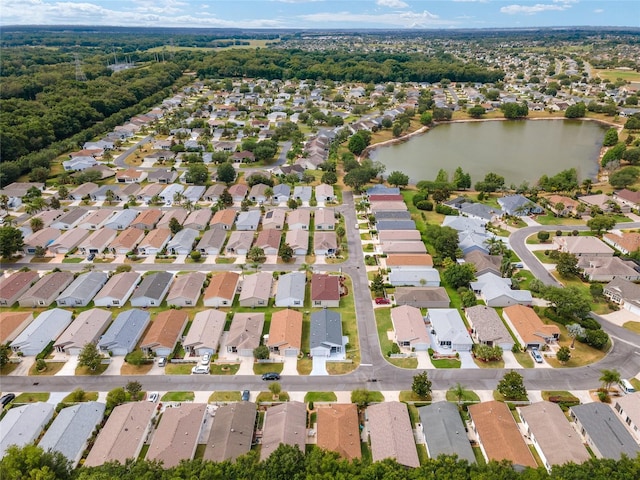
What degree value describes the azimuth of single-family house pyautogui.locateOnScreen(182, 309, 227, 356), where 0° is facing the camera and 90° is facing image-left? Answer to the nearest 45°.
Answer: approximately 0°

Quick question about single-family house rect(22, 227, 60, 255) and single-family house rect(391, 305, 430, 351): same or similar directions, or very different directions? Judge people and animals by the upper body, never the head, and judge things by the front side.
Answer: same or similar directions

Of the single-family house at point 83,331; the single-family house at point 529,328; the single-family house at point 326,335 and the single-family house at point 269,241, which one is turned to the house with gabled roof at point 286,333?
the single-family house at point 269,241

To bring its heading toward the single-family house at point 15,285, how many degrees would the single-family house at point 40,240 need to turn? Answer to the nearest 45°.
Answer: approximately 45° to its left

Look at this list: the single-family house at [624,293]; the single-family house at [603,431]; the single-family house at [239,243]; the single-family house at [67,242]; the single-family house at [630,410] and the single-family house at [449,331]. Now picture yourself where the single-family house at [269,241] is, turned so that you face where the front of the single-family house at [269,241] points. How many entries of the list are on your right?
2

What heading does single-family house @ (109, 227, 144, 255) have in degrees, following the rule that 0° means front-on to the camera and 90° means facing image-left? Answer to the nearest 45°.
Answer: approximately 45°

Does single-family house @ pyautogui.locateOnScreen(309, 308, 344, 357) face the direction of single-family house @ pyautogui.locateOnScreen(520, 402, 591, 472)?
no

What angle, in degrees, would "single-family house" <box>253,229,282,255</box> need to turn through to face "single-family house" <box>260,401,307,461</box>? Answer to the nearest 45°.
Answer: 0° — it already faces it

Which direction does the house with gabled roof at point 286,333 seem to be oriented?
toward the camera

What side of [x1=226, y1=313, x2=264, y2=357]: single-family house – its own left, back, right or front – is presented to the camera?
front

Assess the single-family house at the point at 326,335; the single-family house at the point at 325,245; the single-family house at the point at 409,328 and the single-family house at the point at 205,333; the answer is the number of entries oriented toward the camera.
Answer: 4

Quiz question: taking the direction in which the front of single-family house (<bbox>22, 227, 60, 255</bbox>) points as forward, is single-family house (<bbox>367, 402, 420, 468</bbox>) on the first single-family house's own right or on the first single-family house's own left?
on the first single-family house's own left

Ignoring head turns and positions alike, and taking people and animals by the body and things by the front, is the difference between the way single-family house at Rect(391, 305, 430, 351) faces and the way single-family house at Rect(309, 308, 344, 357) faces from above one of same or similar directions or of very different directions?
same or similar directions

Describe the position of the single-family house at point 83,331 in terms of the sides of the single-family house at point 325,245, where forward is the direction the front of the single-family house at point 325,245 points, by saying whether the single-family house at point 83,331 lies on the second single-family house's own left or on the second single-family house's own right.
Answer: on the second single-family house's own right

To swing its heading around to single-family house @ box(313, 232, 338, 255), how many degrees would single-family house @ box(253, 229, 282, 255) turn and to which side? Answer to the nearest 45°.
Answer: approximately 90° to its left

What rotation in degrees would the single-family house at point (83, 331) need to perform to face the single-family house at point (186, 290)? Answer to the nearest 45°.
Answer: approximately 135° to its left

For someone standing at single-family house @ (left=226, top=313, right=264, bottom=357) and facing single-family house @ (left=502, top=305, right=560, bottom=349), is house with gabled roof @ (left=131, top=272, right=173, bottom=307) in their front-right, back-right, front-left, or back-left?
back-left

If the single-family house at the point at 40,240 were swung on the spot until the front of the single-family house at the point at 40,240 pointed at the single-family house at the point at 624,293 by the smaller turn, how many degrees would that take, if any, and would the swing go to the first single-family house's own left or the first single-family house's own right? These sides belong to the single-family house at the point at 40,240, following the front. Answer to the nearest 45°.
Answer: approximately 90° to the first single-family house's own left

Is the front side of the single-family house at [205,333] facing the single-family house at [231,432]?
yes

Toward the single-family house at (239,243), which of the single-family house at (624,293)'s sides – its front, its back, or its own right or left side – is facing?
front

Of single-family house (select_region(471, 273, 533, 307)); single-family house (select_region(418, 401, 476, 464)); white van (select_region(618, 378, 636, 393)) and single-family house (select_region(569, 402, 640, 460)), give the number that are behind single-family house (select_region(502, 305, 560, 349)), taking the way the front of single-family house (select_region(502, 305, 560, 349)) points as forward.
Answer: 1

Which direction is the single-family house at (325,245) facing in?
toward the camera
